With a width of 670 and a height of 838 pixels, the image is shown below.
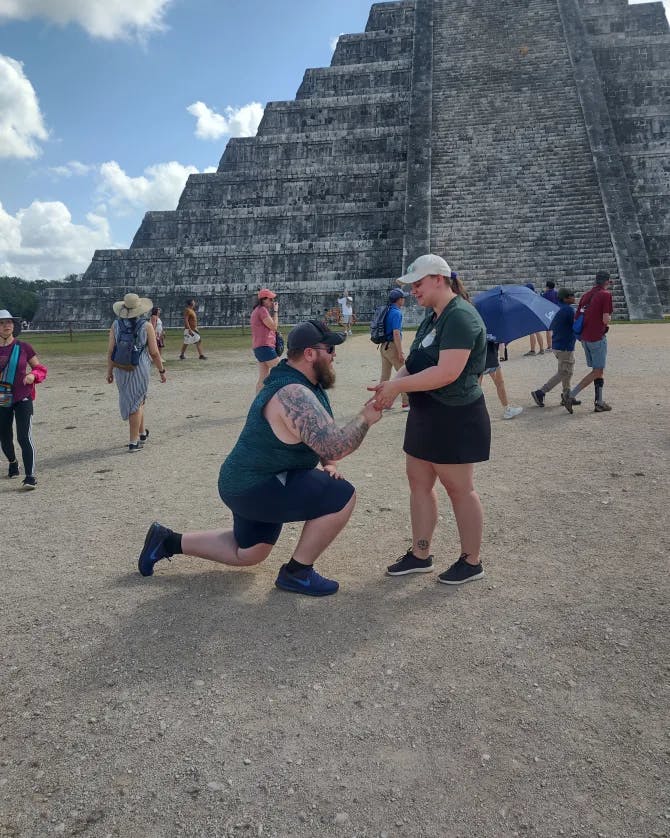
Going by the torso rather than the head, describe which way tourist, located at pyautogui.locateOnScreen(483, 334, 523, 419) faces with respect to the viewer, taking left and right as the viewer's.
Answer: facing to the right of the viewer

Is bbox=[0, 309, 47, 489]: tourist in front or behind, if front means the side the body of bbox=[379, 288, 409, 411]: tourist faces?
behind

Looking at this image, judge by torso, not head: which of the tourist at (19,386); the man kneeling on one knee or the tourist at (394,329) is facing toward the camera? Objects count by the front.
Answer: the tourist at (19,386)

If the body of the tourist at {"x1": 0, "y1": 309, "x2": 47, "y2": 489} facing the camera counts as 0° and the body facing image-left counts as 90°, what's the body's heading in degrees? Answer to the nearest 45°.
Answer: approximately 0°

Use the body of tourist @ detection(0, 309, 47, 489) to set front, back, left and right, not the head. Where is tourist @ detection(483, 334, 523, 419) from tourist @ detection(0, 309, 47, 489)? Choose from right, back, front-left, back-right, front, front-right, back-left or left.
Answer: left

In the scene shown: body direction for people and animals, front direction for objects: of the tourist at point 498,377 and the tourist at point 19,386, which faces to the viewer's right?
the tourist at point 498,377

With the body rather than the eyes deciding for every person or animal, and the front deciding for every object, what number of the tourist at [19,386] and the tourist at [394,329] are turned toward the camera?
1

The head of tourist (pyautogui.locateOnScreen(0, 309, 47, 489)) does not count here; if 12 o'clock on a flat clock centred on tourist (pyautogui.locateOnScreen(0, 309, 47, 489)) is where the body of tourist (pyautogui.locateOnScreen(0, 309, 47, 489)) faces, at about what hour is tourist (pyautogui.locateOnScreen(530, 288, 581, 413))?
tourist (pyautogui.locateOnScreen(530, 288, 581, 413)) is roughly at 9 o'clock from tourist (pyautogui.locateOnScreen(0, 309, 47, 489)).

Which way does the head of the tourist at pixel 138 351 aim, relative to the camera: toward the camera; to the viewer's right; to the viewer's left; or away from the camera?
away from the camera

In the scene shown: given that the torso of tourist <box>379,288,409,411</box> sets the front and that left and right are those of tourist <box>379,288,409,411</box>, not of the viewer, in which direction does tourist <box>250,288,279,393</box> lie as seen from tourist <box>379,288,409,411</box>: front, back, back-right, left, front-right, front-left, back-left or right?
back

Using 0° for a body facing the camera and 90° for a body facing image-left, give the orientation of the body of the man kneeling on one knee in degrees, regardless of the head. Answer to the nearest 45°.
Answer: approximately 270°

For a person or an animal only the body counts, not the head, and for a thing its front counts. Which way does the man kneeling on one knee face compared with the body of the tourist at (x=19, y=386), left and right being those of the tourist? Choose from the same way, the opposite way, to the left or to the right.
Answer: to the left

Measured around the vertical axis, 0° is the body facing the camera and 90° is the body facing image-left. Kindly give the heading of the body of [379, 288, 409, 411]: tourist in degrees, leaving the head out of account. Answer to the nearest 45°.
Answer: approximately 270°

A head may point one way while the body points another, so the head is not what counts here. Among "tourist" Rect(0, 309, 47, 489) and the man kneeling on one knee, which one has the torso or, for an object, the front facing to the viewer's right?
the man kneeling on one knee
